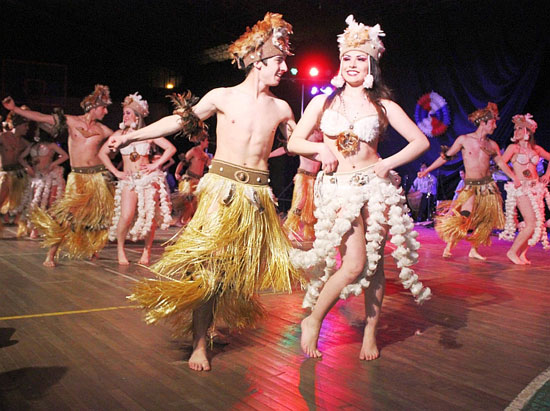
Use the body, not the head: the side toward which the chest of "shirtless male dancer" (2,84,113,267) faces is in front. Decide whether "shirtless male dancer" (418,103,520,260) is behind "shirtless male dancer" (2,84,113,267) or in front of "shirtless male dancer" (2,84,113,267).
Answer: in front

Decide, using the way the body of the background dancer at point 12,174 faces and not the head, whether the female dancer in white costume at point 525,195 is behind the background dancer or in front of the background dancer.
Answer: in front

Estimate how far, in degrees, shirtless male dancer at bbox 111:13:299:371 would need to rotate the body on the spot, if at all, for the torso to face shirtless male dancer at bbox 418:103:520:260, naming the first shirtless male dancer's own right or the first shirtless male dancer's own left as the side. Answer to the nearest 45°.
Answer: approximately 135° to the first shirtless male dancer's own left

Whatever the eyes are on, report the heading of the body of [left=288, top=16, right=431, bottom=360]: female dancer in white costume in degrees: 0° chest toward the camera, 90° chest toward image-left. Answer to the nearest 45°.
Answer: approximately 0°

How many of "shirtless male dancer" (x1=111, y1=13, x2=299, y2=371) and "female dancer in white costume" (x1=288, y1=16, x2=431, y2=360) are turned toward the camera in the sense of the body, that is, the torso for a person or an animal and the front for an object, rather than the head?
2

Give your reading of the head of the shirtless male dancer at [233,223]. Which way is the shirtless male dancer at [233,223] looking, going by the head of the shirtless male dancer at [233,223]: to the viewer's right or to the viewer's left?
to the viewer's right

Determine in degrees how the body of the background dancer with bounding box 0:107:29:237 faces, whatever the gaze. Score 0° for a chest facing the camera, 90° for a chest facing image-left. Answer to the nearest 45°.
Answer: approximately 315°

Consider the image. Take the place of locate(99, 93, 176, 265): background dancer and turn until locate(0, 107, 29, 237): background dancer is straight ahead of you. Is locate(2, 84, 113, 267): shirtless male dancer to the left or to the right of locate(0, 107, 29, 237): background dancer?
left

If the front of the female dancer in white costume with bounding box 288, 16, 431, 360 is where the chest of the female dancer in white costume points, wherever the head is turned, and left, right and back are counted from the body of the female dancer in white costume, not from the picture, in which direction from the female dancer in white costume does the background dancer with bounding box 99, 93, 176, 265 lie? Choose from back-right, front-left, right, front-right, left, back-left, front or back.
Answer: back-right

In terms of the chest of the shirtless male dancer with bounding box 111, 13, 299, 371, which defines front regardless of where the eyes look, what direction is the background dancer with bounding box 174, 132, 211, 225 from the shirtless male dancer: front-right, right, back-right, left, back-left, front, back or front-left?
back
